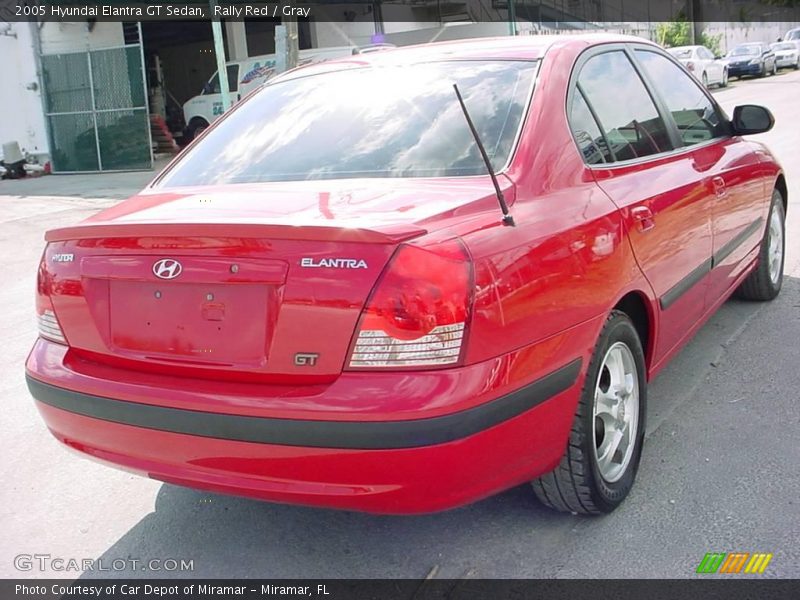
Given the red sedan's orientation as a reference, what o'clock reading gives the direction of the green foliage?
The green foliage is roughly at 11 o'clock from the red sedan.

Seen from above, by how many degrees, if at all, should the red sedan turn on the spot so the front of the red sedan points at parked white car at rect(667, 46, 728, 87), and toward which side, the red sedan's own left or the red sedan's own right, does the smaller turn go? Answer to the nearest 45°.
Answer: approximately 45° to the red sedan's own left

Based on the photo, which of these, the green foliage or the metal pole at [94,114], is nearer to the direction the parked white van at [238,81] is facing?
the metal pole

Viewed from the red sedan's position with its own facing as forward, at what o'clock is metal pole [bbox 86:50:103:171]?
The metal pole is roughly at 10 o'clock from the red sedan.

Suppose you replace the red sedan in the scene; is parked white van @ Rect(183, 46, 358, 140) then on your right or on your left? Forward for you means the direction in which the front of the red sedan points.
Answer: on your left

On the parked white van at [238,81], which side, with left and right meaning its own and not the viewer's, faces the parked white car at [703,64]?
back

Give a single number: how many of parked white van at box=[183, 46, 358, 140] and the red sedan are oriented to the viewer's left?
1

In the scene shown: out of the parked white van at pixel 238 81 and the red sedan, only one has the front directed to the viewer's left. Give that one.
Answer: the parked white van

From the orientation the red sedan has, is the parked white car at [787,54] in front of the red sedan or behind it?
in front

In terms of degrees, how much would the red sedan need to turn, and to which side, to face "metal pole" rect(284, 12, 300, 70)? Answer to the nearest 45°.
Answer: approximately 45° to its left

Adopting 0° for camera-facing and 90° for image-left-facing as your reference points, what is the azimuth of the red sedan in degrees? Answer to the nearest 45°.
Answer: approximately 225°

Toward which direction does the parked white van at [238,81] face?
to the viewer's left

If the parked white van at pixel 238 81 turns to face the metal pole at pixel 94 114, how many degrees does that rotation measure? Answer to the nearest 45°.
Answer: approximately 45° to its left

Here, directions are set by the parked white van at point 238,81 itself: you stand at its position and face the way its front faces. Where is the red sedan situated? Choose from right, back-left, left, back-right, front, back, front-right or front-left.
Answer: left
